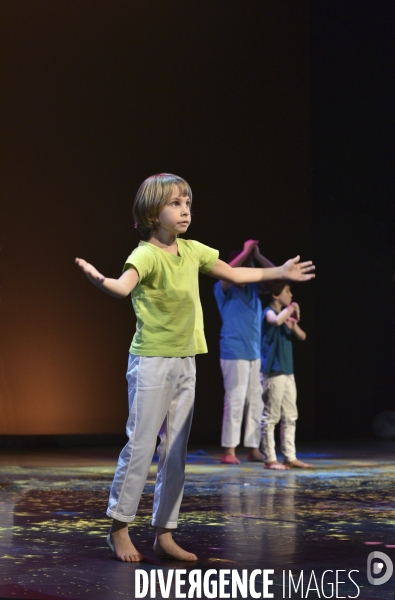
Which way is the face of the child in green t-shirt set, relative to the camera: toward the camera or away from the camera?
toward the camera
